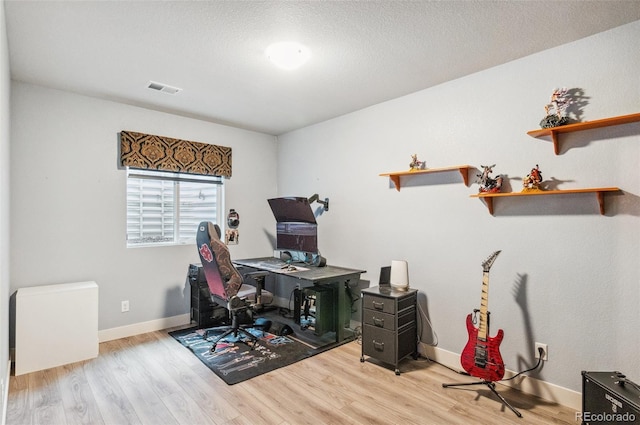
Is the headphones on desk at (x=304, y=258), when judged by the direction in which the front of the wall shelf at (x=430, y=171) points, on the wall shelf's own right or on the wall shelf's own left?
on the wall shelf's own right

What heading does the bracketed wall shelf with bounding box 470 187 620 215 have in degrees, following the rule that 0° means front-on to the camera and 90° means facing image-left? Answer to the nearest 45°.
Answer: approximately 45°

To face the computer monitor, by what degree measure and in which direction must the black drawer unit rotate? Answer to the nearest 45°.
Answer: approximately 90° to its right

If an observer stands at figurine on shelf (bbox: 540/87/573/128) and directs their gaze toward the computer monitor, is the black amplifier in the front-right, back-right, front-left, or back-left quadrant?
back-left

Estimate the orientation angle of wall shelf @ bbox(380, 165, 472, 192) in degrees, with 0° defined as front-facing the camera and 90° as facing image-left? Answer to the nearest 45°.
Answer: approximately 45°

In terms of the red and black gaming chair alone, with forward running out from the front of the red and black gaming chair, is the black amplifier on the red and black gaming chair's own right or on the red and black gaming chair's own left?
on the red and black gaming chair's own right

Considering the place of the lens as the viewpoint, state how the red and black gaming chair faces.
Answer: facing away from the viewer and to the right of the viewer
